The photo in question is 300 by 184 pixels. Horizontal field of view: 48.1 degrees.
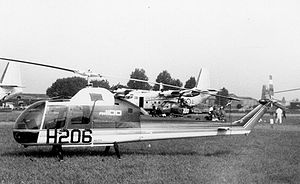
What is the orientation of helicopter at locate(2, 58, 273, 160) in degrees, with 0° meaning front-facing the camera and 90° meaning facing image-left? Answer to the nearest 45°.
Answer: approximately 90°

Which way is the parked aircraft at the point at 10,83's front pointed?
to the viewer's left

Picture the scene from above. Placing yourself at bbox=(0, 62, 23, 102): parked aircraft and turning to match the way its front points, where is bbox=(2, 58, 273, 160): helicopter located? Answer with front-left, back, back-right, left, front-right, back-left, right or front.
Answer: left

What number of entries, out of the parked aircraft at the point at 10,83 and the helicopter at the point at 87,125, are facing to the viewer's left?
2

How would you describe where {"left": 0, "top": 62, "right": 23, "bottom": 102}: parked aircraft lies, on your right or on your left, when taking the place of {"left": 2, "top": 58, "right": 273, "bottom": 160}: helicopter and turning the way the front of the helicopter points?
on your right
